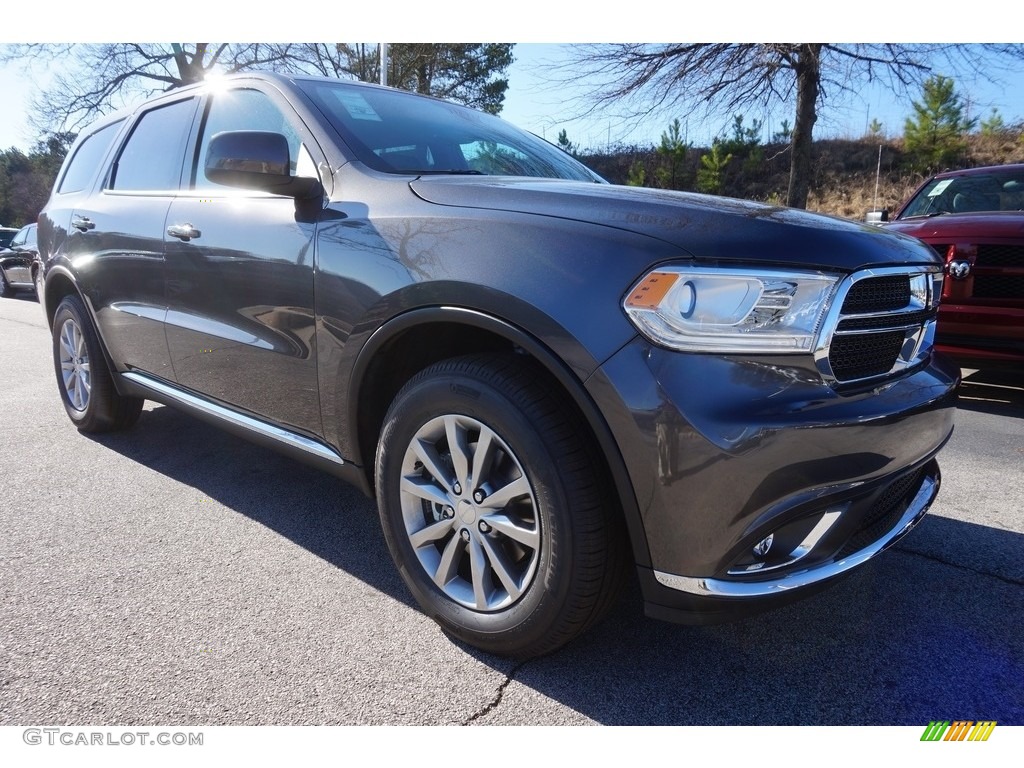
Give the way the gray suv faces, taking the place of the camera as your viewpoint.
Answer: facing the viewer and to the right of the viewer

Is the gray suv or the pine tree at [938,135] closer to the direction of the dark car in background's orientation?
the gray suv

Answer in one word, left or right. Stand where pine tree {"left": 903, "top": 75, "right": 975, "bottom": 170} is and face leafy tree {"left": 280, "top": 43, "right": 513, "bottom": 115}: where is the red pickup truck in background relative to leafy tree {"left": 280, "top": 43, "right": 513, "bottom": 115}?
left

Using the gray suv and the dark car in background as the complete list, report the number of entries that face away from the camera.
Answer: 0

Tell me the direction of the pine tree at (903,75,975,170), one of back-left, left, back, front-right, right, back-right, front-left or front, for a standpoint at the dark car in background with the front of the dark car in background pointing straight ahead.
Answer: back-right

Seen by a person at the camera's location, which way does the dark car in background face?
facing the viewer and to the left of the viewer

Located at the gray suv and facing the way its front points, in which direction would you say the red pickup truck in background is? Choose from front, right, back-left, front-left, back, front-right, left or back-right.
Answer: left

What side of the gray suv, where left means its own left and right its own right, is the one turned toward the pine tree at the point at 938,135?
left
